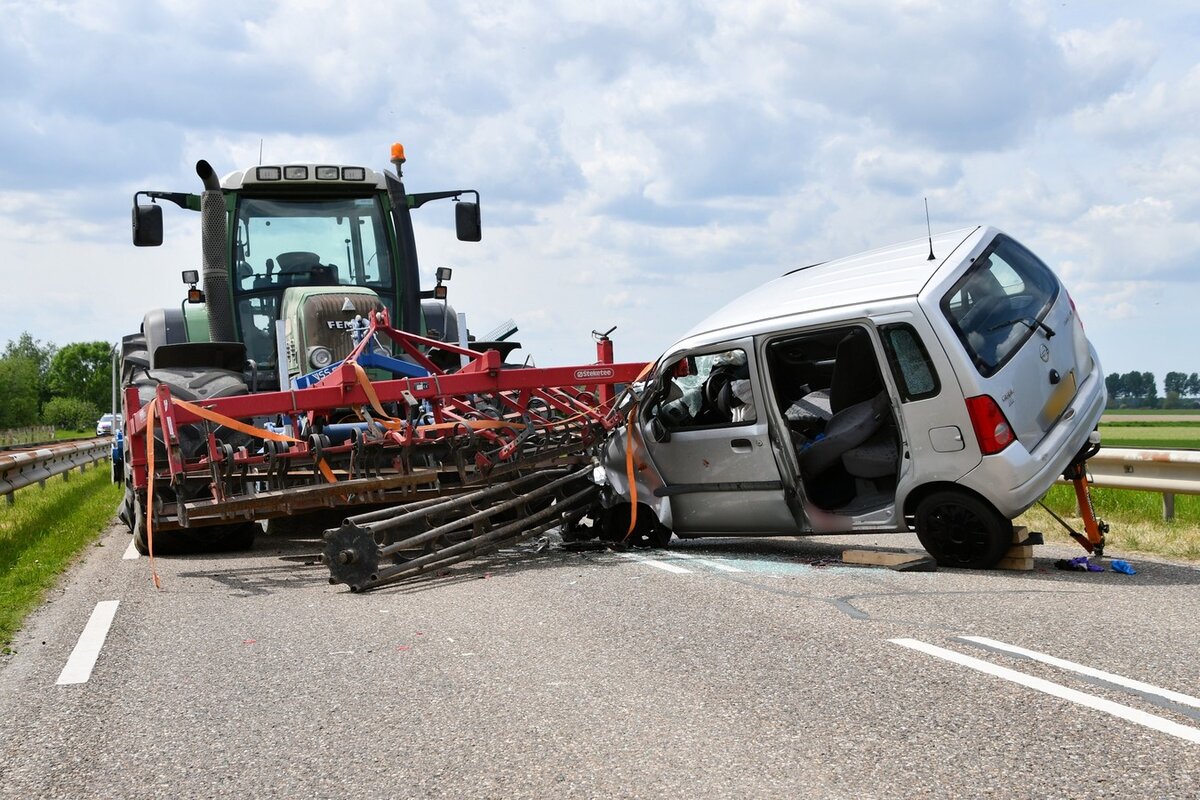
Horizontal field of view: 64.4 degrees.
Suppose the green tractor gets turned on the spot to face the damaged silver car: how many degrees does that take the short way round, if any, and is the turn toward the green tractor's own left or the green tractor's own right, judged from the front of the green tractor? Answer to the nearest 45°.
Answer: approximately 45° to the green tractor's own left

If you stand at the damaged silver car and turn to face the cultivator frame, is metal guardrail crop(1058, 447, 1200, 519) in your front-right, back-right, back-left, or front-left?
back-right

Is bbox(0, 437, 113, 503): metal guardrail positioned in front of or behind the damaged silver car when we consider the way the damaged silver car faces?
in front

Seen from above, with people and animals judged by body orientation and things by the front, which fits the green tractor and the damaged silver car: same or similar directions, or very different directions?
very different directions

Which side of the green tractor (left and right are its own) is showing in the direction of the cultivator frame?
front

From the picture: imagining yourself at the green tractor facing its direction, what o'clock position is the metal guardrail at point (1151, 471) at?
The metal guardrail is roughly at 10 o'clock from the green tractor.

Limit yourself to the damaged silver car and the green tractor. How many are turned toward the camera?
1

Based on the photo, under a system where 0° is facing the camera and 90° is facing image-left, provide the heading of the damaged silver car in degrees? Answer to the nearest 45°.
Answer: approximately 135°

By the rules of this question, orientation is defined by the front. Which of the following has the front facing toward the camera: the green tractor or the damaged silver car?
the green tractor

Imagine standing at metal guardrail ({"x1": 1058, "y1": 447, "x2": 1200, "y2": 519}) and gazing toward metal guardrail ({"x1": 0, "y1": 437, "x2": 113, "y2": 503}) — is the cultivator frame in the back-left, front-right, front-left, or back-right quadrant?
front-left

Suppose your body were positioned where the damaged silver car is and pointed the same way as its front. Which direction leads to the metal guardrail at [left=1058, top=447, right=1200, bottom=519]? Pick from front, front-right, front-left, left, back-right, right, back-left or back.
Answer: right

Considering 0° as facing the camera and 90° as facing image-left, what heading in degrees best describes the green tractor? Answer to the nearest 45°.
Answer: approximately 0°
